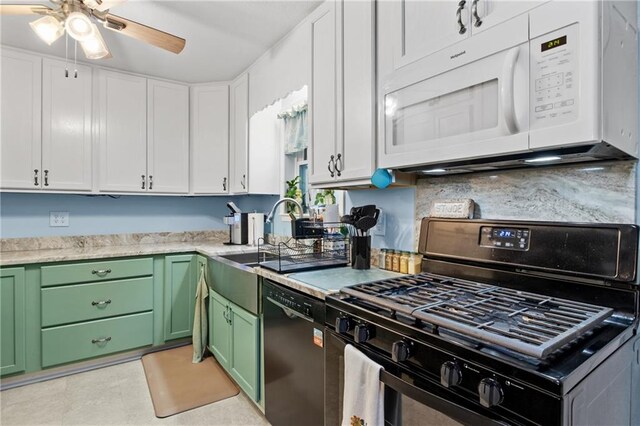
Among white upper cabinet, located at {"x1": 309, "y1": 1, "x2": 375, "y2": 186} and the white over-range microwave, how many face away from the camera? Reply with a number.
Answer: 0

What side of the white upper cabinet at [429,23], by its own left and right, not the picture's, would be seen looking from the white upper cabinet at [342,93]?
right

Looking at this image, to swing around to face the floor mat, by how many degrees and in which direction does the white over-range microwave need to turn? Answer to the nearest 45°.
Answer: approximately 45° to its right

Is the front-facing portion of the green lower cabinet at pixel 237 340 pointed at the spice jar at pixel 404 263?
no

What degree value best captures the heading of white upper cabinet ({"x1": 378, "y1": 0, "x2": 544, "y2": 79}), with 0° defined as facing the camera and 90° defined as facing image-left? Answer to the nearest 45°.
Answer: approximately 45°

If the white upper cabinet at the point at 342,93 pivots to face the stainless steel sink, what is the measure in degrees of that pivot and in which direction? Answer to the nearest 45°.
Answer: approximately 90° to its right

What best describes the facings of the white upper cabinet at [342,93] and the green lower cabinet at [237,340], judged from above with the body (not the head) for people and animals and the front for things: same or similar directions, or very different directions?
same or similar directions

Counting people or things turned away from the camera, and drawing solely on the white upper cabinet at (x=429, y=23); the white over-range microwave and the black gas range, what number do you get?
0

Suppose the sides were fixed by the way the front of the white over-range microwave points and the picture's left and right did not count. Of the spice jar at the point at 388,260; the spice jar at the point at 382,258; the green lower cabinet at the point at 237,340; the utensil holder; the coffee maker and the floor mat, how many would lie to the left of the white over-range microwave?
0

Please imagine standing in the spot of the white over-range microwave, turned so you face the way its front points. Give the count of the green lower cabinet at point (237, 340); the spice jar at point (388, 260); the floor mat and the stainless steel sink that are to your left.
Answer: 0

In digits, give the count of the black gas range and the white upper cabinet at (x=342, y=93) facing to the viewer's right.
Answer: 0

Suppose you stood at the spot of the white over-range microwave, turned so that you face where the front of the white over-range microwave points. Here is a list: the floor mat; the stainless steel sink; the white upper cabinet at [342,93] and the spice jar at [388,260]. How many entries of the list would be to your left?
0

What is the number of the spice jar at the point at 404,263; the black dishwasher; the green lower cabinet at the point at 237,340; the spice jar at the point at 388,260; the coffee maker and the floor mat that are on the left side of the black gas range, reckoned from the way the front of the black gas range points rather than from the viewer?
0
